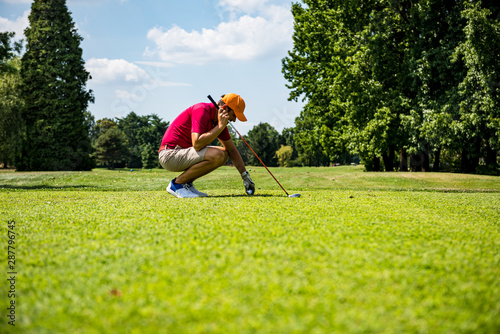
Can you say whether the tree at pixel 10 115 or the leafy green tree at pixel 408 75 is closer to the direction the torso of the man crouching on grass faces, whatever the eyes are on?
the leafy green tree

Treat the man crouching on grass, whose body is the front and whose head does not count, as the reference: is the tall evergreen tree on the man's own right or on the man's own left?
on the man's own left

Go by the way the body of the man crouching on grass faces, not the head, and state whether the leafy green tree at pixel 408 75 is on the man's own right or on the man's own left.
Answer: on the man's own left

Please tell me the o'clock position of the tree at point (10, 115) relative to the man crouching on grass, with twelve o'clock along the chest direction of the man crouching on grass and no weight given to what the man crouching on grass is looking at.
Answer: The tree is roughly at 8 o'clock from the man crouching on grass.

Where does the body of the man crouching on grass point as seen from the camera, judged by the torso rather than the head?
to the viewer's right

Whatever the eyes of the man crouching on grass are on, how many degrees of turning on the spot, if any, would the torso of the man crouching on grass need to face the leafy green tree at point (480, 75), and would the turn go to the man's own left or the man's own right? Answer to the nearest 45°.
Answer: approximately 45° to the man's own left

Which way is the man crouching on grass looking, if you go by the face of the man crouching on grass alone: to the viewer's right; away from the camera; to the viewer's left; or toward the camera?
to the viewer's right
